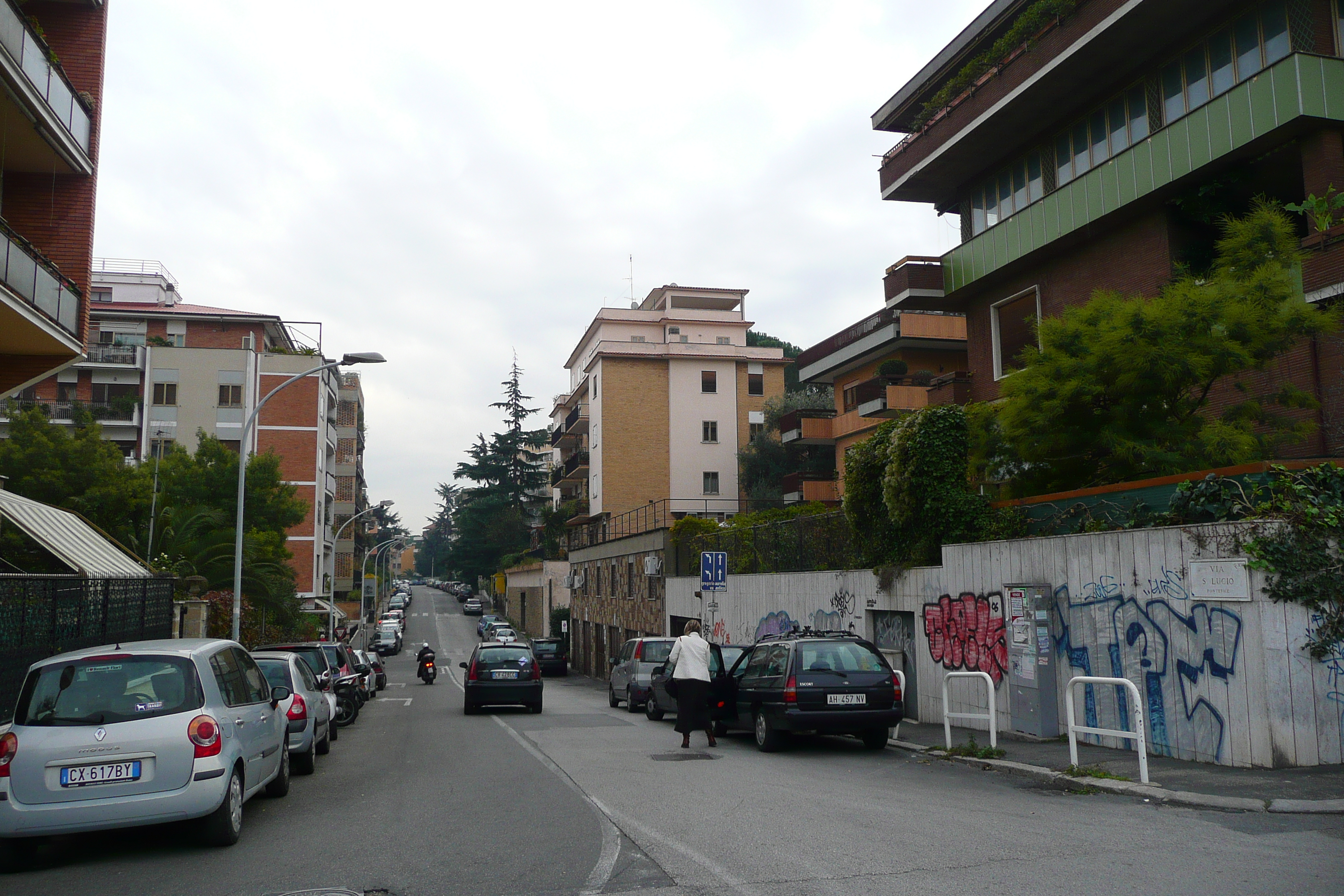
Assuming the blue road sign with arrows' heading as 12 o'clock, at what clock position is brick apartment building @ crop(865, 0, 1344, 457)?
The brick apartment building is roughly at 10 o'clock from the blue road sign with arrows.

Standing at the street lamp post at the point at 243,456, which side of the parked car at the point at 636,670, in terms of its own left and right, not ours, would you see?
left

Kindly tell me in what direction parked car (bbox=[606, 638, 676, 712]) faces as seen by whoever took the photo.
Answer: facing away from the viewer and to the left of the viewer

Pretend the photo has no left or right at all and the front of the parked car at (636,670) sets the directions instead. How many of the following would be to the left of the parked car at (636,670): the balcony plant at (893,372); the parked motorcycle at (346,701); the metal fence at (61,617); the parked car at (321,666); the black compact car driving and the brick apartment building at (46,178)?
5

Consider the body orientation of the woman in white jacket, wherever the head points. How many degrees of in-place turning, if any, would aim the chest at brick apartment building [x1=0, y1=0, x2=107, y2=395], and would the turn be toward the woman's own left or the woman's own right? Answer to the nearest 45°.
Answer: approximately 90° to the woman's own left

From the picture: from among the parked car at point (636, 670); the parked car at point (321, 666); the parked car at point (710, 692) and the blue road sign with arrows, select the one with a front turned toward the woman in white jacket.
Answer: the blue road sign with arrows

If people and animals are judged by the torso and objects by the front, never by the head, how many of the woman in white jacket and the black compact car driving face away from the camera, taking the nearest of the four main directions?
2

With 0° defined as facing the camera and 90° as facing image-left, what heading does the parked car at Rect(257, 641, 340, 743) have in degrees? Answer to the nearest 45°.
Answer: approximately 225°

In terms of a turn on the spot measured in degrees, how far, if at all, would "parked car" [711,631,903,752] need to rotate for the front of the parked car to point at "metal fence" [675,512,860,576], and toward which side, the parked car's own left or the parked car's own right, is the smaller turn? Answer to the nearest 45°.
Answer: approximately 45° to the parked car's own right

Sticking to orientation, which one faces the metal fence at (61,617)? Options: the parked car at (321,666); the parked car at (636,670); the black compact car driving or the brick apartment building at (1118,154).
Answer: the brick apartment building

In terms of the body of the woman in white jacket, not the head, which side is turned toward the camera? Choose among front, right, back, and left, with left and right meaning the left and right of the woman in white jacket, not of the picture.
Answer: back

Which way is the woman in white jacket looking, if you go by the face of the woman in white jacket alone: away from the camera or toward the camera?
away from the camera
